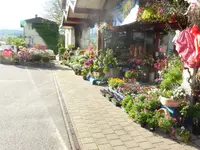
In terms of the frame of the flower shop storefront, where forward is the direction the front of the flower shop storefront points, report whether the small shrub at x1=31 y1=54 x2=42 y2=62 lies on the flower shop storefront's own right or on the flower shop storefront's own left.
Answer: on the flower shop storefront's own right

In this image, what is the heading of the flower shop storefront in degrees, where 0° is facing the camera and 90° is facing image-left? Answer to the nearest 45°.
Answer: approximately 45°

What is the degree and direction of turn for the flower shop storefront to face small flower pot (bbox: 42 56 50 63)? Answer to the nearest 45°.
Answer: approximately 90° to its right

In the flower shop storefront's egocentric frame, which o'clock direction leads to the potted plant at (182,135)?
The potted plant is roughly at 10 o'clock from the flower shop storefront.

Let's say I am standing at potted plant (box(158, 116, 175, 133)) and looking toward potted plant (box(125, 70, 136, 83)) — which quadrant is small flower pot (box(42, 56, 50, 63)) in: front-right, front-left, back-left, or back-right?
front-left
